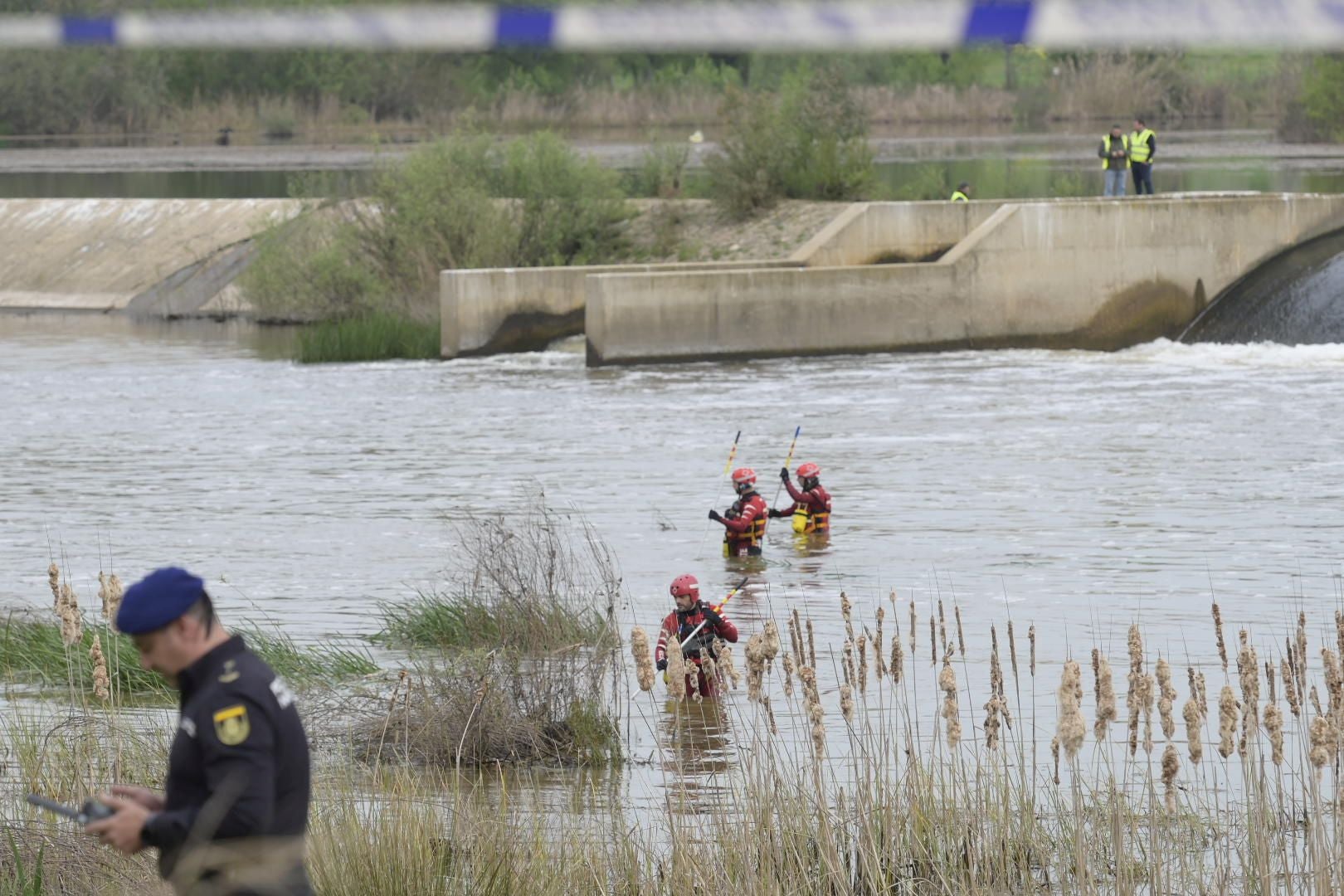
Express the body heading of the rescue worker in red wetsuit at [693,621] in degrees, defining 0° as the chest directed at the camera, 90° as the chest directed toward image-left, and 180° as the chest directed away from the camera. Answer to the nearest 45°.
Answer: approximately 45°

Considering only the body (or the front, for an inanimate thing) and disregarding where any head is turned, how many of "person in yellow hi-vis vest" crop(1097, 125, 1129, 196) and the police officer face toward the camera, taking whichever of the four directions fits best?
1

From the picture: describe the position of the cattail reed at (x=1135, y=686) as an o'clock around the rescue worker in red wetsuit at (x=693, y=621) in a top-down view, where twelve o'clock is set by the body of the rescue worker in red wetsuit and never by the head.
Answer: The cattail reed is roughly at 10 o'clock from the rescue worker in red wetsuit.

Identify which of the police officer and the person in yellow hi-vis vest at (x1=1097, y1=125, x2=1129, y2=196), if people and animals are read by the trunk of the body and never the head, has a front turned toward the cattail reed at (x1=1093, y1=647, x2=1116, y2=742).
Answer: the person in yellow hi-vis vest

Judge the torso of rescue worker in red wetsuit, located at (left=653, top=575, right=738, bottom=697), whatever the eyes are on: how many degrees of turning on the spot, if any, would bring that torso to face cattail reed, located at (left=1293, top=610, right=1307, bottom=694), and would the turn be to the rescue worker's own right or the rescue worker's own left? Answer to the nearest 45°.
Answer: approximately 90° to the rescue worker's own left

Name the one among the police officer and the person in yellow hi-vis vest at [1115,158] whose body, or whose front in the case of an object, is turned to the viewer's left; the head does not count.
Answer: the police officer

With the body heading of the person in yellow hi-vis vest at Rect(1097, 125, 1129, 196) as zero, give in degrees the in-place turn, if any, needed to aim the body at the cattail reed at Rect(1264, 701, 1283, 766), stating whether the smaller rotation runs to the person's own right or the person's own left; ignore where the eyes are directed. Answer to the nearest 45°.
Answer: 0° — they already face it

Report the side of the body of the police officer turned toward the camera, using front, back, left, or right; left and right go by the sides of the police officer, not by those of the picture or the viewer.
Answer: left

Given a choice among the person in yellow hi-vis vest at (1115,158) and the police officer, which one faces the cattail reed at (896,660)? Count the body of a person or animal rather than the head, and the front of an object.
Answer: the person in yellow hi-vis vest

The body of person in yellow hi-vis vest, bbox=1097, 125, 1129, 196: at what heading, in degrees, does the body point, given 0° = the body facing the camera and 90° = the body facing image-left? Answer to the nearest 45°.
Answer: approximately 0°

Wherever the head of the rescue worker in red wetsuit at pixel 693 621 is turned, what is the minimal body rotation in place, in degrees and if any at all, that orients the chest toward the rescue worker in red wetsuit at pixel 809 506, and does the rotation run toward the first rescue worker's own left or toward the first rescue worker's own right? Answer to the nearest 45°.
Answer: approximately 135° to the first rescue worker's own right
